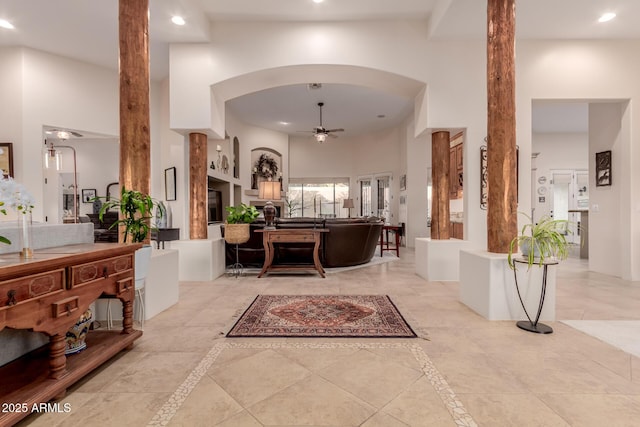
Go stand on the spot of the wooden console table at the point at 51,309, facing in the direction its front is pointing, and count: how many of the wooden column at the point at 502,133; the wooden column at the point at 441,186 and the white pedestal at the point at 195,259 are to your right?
0

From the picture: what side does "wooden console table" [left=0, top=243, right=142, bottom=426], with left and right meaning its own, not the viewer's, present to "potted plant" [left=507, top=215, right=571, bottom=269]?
front

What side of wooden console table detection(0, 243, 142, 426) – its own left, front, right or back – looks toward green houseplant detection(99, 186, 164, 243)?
left

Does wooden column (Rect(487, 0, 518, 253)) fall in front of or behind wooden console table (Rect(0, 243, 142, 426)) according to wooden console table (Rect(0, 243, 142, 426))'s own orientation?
in front

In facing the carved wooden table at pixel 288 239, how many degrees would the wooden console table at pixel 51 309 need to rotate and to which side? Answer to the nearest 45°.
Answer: approximately 90° to its left

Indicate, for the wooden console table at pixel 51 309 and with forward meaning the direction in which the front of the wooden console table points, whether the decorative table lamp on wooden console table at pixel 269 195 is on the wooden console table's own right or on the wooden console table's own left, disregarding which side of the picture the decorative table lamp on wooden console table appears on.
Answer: on the wooden console table's own left

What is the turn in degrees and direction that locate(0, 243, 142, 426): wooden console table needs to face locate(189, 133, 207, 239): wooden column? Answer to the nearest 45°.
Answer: approximately 90° to its left

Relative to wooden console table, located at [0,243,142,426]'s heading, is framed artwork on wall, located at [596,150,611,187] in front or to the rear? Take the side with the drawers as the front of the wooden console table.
in front

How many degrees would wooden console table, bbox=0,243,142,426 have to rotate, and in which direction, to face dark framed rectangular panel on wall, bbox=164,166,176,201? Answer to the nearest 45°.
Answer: approximately 135° to its left

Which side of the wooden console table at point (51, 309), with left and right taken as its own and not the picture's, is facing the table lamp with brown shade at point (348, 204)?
left

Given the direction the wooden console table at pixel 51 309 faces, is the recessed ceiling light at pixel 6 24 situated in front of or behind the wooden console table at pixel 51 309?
behind

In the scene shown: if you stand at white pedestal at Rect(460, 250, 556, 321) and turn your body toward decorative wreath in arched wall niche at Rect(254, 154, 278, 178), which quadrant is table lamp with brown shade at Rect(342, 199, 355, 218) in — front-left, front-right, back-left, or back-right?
front-right

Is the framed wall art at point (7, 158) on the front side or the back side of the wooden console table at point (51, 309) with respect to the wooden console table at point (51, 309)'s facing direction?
on the back side
